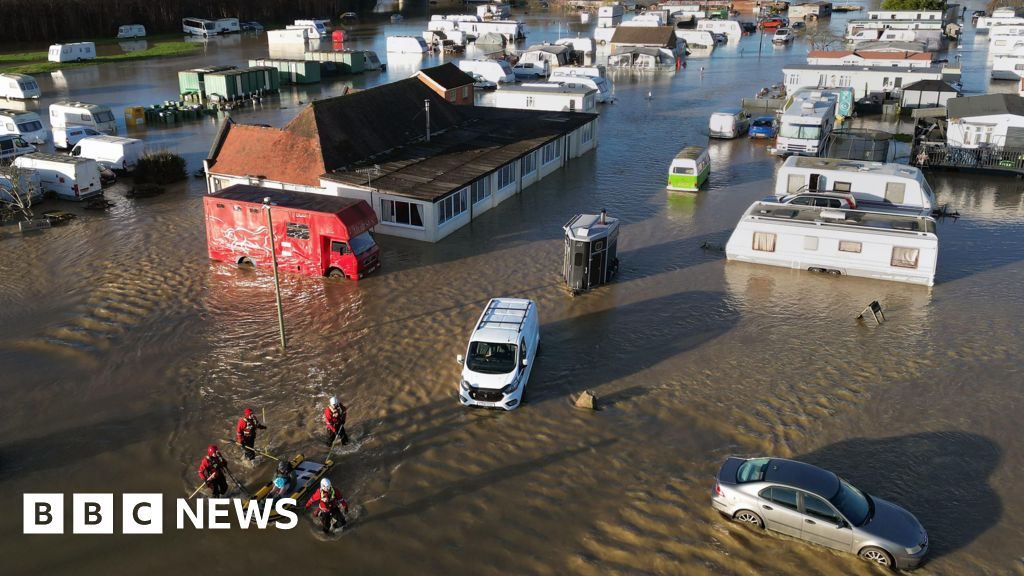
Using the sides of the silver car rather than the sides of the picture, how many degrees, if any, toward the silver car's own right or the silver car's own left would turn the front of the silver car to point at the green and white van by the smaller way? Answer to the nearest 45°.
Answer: approximately 135° to the silver car's own left

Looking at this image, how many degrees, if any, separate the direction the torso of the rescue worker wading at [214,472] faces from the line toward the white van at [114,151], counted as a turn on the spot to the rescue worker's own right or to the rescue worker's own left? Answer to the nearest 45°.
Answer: approximately 135° to the rescue worker's own left

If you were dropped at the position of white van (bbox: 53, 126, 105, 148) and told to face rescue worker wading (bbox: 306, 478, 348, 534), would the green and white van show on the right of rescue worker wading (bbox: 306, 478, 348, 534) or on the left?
left

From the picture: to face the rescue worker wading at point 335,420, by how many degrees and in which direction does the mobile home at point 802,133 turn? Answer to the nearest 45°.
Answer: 0° — it already faces them

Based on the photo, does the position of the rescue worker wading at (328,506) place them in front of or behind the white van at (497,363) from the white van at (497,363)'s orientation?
in front

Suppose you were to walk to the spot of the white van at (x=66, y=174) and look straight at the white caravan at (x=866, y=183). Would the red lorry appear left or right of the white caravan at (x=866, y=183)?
right
